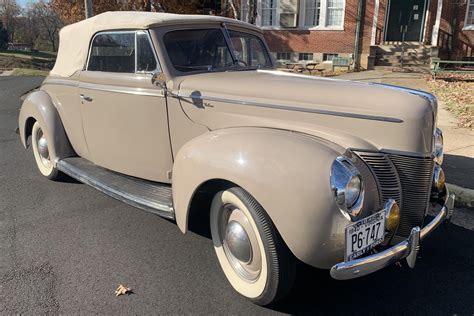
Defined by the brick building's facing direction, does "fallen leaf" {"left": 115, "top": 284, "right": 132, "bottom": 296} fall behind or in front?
in front

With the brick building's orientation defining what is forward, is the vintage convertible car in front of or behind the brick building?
in front

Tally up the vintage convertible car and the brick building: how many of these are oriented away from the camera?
0

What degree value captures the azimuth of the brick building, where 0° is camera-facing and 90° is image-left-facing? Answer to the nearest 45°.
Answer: approximately 0°

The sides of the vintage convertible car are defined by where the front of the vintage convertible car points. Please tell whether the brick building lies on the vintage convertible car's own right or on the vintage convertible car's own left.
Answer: on the vintage convertible car's own left
